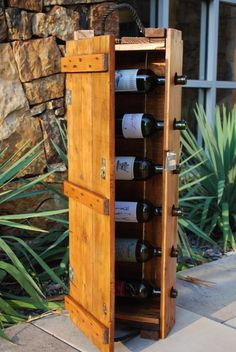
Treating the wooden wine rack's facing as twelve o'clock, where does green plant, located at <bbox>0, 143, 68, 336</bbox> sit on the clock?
The green plant is roughly at 3 o'clock from the wooden wine rack.

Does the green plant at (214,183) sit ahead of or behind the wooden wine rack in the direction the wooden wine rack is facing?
behind

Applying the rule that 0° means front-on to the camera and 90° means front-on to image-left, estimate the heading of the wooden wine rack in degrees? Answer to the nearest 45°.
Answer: approximately 45°
